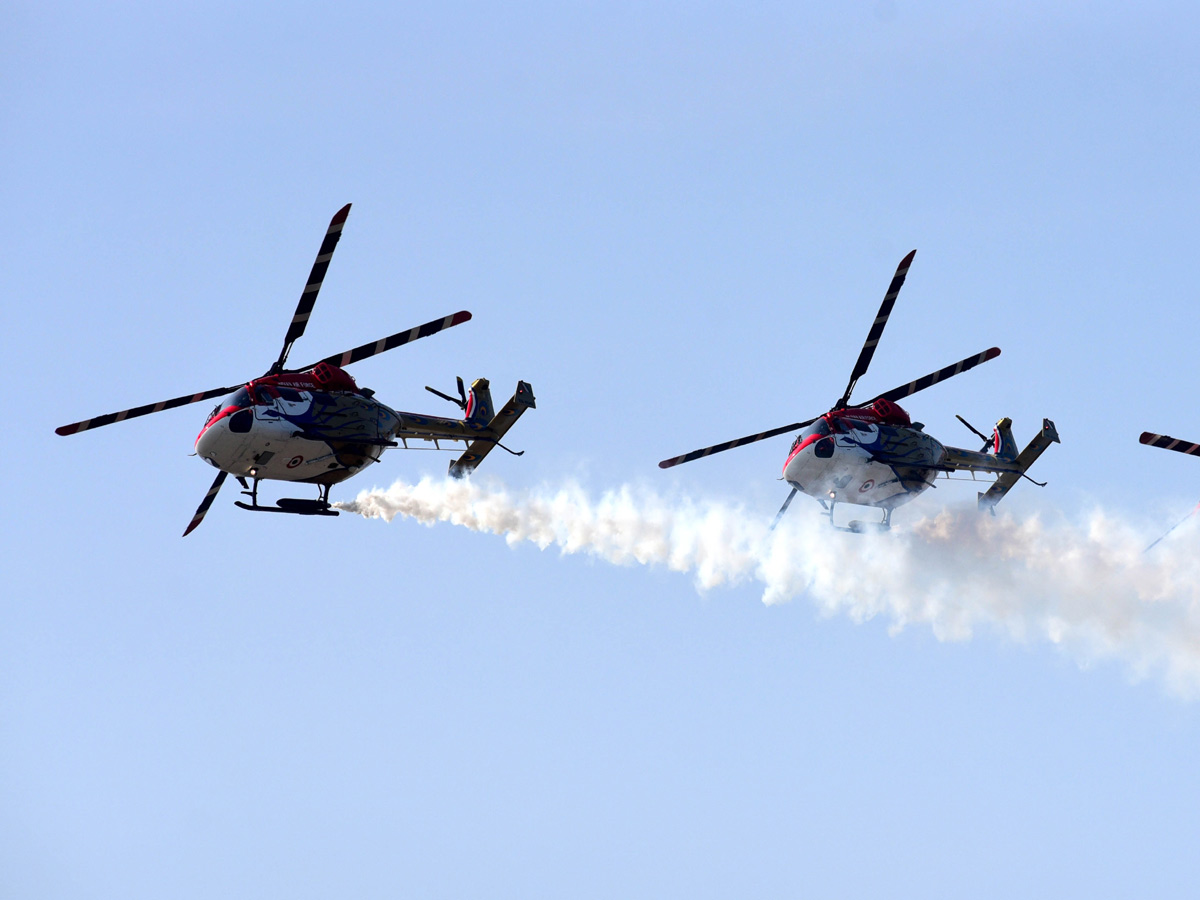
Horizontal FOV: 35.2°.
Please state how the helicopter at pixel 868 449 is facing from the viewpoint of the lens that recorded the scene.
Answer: facing the viewer and to the left of the viewer

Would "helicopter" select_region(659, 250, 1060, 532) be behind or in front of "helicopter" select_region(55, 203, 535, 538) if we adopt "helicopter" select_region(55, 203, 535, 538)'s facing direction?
behind

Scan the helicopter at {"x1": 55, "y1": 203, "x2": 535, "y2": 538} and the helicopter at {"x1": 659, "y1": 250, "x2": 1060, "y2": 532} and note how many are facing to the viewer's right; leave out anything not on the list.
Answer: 0

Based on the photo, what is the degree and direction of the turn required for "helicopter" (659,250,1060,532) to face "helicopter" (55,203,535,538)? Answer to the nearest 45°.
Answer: approximately 45° to its right

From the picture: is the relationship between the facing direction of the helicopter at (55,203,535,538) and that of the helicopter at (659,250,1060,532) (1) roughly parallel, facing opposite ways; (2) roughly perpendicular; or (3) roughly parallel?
roughly parallel

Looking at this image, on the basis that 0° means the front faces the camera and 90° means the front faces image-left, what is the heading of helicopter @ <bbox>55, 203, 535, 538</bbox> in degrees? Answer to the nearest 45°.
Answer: approximately 45°
